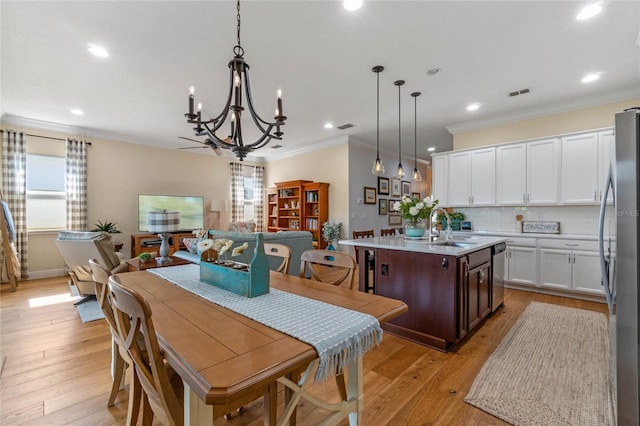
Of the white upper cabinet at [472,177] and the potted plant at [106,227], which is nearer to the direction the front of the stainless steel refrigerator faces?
the potted plant

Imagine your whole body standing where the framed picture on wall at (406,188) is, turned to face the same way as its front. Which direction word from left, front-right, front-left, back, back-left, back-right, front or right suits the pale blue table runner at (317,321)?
front-right

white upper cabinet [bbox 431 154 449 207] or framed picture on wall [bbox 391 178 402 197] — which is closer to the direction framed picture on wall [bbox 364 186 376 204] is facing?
the white upper cabinet

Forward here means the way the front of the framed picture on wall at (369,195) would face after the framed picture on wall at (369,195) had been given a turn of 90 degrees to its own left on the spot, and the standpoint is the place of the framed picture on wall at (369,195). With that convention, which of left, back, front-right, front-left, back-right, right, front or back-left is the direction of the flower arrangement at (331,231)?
back

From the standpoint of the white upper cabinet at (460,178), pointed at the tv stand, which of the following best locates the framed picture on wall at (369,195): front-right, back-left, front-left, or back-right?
front-right

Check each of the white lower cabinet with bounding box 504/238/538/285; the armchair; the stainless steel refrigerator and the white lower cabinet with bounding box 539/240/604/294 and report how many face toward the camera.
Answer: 2

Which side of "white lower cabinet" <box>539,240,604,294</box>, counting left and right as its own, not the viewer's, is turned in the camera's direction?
front

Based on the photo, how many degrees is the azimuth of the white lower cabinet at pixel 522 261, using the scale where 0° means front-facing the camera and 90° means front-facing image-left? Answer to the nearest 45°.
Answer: approximately 0°

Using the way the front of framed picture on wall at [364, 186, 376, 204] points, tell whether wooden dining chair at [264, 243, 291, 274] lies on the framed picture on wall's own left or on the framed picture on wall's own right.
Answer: on the framed picture on wall's own right

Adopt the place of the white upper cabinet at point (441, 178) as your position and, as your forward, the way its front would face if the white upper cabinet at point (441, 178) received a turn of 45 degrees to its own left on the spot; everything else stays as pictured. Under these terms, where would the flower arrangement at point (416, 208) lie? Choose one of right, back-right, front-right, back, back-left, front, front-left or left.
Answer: front

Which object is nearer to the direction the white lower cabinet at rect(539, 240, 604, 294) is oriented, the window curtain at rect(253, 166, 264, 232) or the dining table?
the dining table

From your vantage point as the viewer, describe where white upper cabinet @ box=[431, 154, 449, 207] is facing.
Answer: facing the viewer and to the left of the viewer

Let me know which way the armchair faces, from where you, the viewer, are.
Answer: facing away from the viewer and to the right of the viewer

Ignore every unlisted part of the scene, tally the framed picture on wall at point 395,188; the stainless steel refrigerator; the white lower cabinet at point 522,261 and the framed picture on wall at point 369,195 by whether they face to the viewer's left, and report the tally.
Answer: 1

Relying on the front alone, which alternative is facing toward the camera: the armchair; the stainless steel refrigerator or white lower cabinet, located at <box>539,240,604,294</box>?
the white lower cabinet
